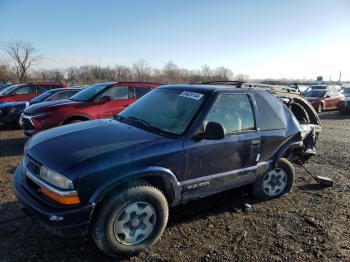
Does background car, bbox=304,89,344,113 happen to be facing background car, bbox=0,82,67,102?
yes

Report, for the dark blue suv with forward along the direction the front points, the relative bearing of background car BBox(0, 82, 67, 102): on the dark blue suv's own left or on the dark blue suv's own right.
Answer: on the dark blue suv's own right

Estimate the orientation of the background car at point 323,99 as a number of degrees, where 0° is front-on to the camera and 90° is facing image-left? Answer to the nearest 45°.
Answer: approximately 45°

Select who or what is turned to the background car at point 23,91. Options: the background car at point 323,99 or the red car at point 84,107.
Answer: the background car at point 323,99

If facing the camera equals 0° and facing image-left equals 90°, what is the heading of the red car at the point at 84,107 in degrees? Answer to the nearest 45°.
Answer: approximately 45°

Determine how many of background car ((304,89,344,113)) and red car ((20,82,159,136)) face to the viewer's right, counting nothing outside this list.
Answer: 0
